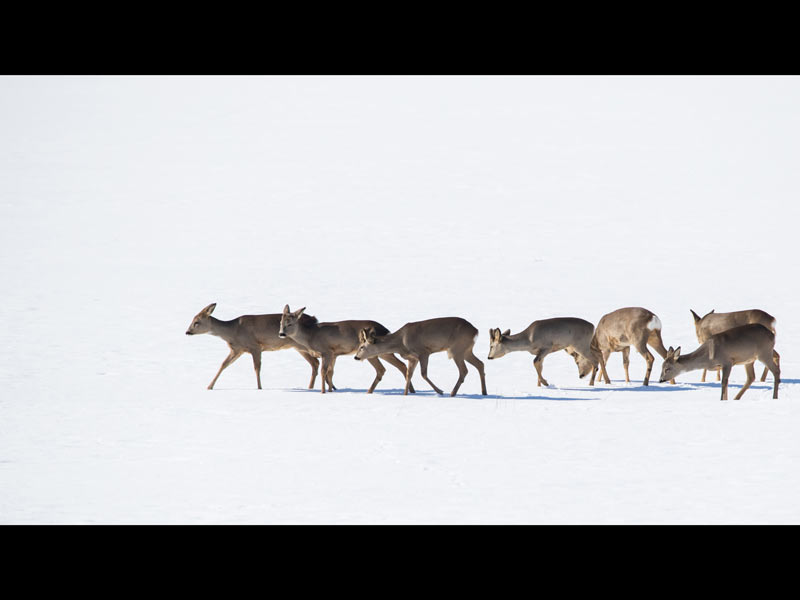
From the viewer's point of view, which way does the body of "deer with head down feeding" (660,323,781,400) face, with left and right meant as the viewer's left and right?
facing to the left of the viewer

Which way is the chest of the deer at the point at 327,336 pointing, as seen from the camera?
to the viewer's left

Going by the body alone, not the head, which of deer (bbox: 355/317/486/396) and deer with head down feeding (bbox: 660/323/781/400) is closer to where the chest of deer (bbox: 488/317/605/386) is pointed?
the deer

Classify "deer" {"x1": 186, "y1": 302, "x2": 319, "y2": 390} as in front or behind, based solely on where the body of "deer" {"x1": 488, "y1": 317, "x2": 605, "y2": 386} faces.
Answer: in front

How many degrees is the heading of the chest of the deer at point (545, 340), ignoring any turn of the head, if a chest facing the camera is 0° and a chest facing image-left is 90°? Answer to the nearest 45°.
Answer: approximately 90°

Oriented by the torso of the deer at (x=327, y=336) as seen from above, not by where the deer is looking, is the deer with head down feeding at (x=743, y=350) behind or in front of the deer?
behind

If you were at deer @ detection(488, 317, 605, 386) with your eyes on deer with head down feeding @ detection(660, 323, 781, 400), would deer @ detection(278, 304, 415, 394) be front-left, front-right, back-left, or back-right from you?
back-right

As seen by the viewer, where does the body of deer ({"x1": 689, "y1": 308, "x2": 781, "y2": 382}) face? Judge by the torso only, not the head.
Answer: to the viewer's left

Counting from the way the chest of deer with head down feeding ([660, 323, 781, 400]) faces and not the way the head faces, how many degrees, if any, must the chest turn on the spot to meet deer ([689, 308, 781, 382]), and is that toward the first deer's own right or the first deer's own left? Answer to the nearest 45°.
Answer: approximately 90° to the first deer's own right

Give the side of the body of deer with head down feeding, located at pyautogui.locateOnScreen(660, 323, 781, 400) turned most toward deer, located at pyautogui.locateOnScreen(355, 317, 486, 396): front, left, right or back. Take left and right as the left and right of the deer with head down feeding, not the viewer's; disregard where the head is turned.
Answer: front

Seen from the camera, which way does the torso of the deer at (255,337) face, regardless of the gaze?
to the viewer's left

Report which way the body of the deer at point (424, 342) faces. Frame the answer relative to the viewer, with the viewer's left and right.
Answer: facing to the left of the viewer

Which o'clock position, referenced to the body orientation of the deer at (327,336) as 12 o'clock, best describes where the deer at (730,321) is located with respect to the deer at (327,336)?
the deer at (730,321) is roughly at 6 o'clock from the deer at (327,336).

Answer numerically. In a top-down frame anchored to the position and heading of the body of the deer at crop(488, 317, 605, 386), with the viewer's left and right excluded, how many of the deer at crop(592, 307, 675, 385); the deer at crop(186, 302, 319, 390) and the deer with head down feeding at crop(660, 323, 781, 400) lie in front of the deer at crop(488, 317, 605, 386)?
1
